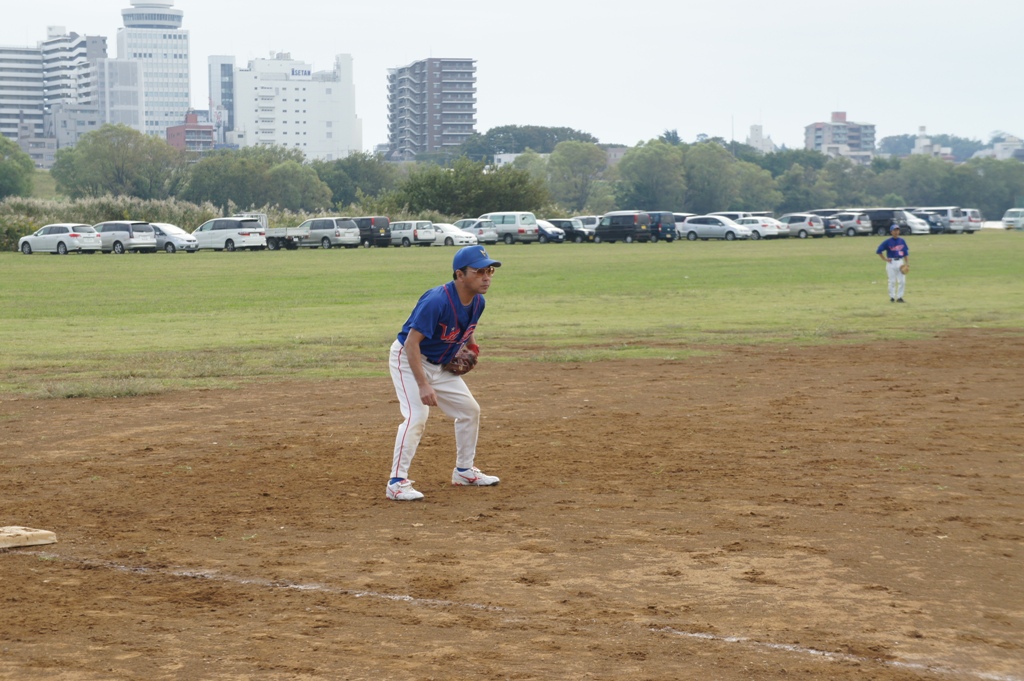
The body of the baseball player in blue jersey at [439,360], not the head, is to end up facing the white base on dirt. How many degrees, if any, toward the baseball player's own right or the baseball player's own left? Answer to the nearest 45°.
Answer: approximately 90° to the baseball player's own right

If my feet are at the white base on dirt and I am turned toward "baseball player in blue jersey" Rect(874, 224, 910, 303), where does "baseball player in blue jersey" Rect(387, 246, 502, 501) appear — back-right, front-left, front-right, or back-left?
front-right

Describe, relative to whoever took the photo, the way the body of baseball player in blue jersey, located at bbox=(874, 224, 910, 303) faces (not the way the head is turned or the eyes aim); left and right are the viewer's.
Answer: facing the viewer

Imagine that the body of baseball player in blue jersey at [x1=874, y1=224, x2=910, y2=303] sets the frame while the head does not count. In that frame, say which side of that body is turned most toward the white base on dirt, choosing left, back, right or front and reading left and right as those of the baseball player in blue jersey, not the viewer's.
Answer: front

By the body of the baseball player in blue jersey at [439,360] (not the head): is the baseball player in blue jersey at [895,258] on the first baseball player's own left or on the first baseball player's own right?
on the first baseball player's own left

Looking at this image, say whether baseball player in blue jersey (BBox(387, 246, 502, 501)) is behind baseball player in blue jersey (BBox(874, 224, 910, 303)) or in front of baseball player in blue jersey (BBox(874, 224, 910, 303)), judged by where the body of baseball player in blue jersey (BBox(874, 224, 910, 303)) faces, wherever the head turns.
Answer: in front

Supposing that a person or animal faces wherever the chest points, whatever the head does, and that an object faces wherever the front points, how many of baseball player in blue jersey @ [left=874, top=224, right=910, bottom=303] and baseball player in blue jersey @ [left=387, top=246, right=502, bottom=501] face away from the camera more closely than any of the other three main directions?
0

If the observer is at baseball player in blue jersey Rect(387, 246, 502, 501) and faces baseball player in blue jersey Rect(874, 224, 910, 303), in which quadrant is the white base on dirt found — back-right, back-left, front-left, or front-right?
back-left

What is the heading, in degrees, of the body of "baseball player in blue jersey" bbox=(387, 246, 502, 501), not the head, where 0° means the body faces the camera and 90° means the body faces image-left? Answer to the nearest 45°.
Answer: approximately 315°
